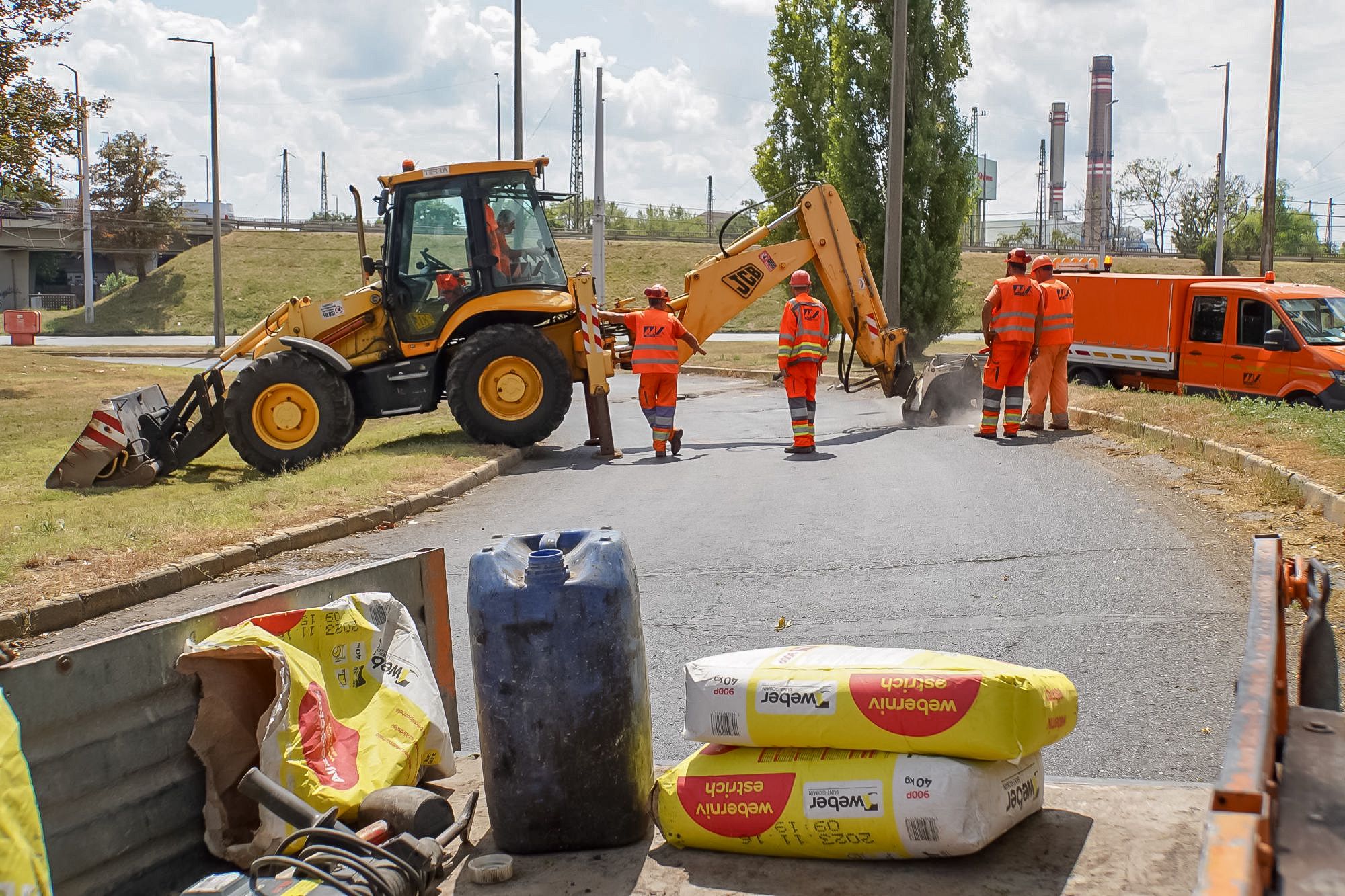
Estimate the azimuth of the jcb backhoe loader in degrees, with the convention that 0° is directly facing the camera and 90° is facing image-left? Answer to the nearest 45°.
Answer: approximately 90°

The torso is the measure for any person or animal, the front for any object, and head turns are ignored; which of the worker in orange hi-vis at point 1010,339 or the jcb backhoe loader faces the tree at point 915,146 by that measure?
the worker in orange hi-vis

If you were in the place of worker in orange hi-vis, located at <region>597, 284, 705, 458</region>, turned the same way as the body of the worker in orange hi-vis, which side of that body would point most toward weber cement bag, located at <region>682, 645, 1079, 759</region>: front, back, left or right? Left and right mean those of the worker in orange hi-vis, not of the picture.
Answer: back

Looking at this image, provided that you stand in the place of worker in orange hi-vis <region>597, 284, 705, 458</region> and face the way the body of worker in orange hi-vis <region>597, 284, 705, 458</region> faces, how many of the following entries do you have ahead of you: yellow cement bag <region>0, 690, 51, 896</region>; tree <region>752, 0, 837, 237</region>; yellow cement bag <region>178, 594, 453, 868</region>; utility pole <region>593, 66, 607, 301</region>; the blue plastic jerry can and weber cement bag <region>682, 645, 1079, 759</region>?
2

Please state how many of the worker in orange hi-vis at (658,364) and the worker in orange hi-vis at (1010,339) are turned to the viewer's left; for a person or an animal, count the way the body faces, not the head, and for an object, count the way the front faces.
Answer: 0

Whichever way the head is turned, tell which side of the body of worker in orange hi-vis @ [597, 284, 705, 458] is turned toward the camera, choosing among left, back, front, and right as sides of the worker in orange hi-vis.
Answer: back

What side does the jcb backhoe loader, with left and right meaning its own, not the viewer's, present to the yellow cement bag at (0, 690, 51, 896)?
left

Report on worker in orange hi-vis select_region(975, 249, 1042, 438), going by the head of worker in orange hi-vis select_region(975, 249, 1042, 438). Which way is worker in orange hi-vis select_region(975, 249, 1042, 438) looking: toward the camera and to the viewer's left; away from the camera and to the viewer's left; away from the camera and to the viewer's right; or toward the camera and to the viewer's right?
away from the camera and to the viewer's left

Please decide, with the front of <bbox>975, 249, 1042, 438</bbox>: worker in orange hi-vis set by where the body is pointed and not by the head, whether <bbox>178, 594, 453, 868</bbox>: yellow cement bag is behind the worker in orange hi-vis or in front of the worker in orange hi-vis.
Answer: behind

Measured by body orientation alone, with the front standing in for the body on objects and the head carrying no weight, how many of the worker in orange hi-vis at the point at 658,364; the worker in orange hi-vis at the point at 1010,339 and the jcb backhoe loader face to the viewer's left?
1

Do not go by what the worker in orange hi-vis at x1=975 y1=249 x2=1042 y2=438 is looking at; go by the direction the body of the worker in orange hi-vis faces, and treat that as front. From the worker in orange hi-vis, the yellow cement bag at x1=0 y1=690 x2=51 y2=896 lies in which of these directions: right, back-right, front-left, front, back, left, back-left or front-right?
back

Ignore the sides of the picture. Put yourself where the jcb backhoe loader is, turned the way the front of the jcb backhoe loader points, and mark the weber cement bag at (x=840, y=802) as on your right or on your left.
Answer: on your left

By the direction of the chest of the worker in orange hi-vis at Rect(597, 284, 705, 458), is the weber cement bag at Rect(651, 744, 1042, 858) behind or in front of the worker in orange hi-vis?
behind

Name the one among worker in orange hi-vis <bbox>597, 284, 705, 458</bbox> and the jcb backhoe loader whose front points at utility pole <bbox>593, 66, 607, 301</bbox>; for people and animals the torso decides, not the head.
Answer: the worker in orange hi-vis

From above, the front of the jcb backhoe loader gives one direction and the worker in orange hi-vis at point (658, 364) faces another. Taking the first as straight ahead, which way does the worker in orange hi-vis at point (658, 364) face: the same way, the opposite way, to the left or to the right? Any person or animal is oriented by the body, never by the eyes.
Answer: to the right

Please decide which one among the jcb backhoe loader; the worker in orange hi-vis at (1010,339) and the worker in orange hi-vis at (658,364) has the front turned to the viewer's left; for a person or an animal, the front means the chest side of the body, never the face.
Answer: the jcb backhoe loader

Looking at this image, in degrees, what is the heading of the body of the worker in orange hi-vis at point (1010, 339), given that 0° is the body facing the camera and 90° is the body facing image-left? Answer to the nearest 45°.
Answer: approximately 180°
